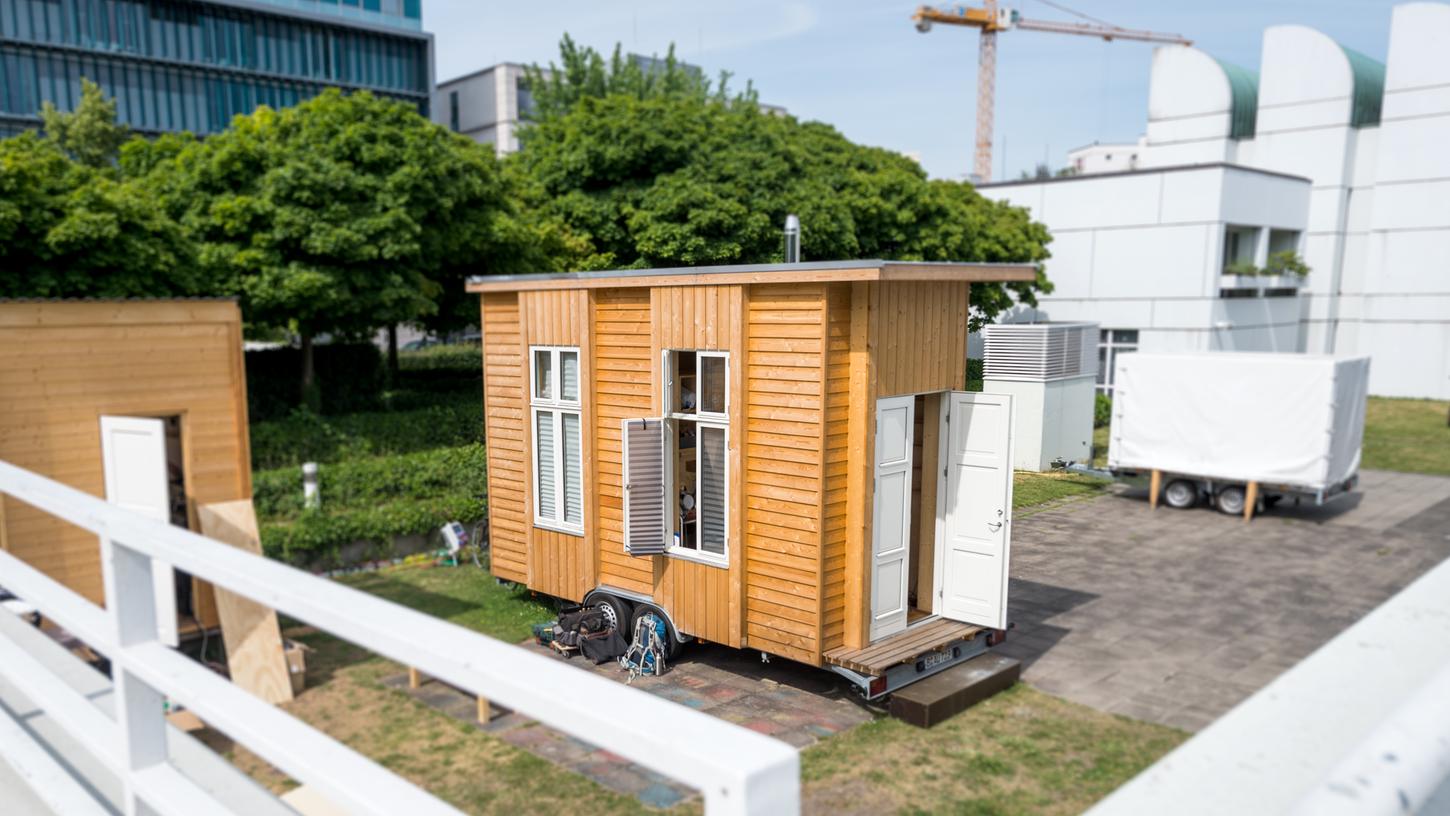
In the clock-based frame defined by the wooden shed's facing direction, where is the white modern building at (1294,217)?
The white modern building is roughly at 9 o'clock from the wooden shed.

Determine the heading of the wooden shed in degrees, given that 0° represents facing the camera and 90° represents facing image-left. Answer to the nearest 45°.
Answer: approximately 0°

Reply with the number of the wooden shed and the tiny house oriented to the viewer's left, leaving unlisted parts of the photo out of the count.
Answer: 0

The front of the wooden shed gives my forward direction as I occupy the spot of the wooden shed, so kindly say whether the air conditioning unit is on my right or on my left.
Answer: on my left

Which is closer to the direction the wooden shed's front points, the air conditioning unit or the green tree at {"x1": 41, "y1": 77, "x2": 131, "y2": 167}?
the air conditioning unit

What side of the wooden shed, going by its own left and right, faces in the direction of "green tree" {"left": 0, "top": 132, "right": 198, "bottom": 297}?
back

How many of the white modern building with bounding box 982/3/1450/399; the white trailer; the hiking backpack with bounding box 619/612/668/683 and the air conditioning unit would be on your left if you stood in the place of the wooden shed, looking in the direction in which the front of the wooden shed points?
4

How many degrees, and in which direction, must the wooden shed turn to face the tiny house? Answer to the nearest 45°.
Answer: approximately 90° to its left

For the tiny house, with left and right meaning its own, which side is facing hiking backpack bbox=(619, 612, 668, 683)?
right

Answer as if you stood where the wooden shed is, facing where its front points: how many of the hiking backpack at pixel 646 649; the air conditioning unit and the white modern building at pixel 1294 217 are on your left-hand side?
3

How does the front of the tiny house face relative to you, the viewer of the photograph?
facing the viewer and to the right of the viewer
